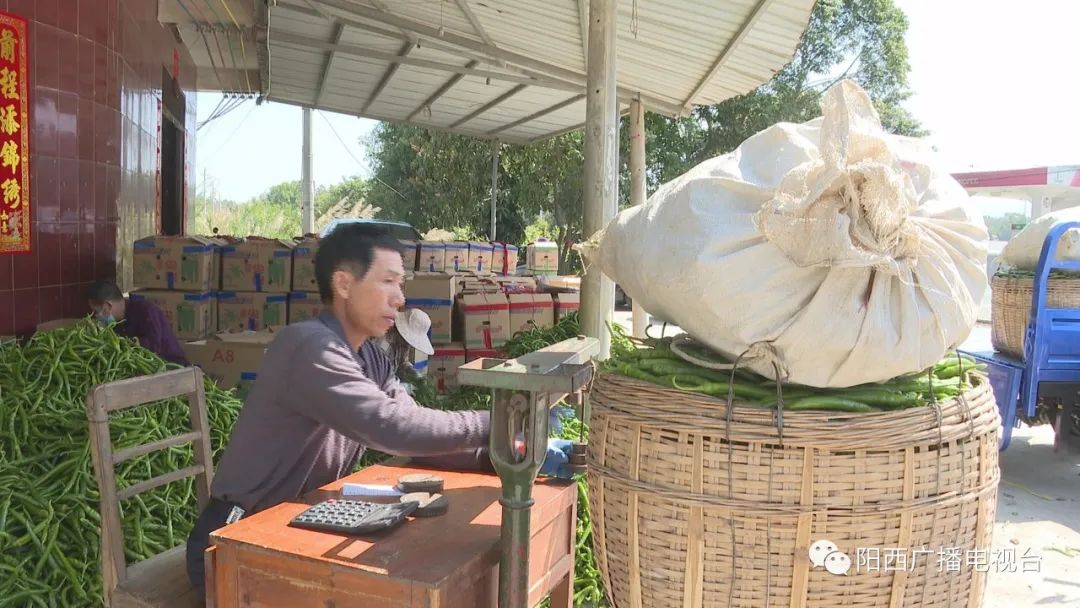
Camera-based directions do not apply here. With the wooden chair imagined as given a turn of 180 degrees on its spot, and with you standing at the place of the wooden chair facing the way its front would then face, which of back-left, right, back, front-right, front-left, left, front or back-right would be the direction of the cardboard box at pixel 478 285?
right

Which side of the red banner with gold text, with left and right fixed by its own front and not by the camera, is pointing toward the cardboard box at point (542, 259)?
left

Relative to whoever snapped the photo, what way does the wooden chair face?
facing the viewer and to the right of the viewer

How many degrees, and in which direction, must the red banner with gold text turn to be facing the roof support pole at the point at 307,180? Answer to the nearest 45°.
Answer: approximately 90° to its left

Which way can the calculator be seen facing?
to the viewer's left

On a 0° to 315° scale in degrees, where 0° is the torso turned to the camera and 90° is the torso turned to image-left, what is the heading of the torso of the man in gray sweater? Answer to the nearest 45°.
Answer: approximately 270°

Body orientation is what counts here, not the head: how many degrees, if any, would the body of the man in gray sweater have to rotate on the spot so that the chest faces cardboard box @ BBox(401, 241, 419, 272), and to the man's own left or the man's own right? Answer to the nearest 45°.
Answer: approximately 90° to the man's own left

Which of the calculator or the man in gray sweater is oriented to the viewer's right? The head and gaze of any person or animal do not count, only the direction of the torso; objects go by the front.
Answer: the man in gray sweater

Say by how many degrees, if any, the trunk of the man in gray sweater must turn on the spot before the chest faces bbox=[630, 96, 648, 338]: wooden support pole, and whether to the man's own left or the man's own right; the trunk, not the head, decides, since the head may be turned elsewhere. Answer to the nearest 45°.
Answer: approximately 45° to the man's own left

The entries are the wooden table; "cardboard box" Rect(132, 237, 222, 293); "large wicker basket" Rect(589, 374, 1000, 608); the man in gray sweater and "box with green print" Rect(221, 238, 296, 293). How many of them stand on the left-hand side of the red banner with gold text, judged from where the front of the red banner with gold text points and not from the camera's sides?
2

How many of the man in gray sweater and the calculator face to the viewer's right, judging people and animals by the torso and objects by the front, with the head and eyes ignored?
1

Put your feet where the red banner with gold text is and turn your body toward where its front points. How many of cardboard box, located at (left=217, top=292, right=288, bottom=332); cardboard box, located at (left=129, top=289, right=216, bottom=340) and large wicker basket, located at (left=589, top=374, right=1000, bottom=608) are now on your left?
2

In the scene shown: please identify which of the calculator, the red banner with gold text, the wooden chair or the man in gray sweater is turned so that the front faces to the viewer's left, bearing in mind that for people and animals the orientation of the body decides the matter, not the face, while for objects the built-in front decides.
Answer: the calculator

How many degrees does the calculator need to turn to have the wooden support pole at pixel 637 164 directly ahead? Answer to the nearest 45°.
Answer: approximately 135° to its right
